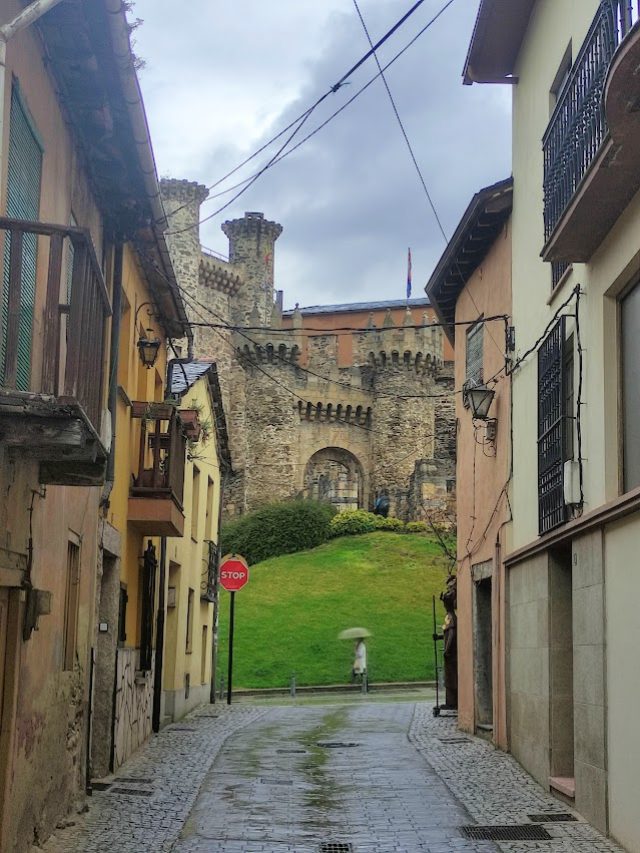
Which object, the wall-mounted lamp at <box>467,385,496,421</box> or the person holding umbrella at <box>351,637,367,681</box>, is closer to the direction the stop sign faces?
the wall-mounted lamp

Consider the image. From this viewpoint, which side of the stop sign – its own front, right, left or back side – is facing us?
front

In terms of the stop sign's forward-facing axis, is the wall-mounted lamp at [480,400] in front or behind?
in front

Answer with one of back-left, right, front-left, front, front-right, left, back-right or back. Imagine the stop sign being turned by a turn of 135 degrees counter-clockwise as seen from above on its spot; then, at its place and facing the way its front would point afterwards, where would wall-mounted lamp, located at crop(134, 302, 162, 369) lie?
back-right

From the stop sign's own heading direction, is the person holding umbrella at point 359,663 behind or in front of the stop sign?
behind
